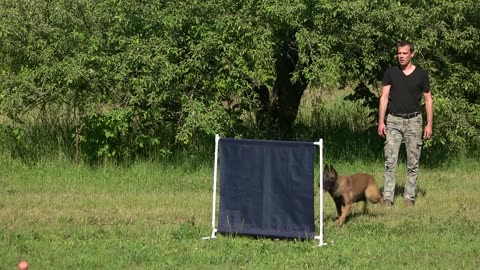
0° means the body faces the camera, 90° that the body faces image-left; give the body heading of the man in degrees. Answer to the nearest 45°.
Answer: approximately 0°

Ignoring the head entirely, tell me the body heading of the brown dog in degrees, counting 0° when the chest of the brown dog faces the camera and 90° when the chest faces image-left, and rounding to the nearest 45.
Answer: approximately 45°

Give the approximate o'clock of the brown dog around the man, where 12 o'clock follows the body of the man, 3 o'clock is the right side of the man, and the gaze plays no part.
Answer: The brown dog is roughly at 1 o'clock from the man.

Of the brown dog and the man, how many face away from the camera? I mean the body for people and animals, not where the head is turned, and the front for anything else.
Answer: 0

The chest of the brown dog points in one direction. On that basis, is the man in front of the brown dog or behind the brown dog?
behind
